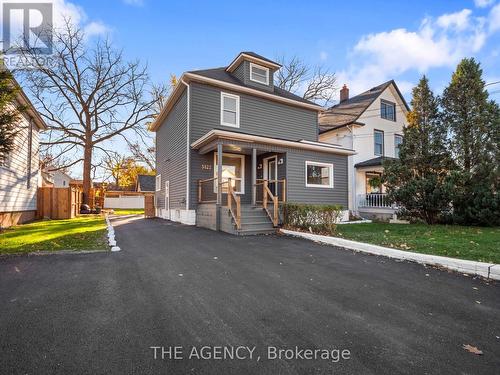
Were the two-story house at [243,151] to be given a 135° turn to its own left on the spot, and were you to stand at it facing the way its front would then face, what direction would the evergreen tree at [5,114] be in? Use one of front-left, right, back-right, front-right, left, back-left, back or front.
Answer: back-left

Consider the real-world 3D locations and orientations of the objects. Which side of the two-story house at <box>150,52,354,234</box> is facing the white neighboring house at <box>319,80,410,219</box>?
left

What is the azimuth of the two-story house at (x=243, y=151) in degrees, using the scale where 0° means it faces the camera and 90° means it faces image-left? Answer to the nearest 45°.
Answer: approximately 315°

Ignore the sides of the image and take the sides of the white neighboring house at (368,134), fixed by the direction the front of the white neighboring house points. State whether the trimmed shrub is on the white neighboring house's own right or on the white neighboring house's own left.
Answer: on the white neighboring house's own right

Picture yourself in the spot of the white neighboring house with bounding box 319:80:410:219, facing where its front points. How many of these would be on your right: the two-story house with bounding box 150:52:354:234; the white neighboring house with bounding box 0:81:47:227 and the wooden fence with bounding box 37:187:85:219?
3

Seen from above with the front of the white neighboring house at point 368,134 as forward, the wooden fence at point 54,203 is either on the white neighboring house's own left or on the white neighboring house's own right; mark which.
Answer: on the white neighboring house's own right

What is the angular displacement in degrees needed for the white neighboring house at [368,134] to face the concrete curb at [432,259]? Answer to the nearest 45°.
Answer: approximately 45° to its right
